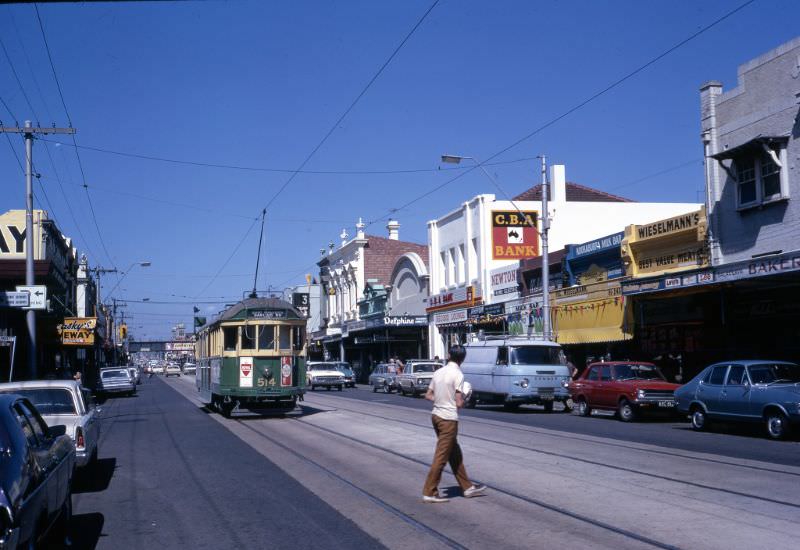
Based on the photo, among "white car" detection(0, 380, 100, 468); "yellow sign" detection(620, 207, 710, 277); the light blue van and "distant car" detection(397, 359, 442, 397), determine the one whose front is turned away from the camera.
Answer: the white car

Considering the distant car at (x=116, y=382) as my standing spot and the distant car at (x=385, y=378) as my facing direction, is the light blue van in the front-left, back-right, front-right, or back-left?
front-right

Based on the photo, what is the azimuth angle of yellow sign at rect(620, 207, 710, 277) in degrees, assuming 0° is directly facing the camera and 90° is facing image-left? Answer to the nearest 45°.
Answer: approximately 45°

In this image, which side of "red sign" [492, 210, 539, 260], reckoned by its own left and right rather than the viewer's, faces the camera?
front

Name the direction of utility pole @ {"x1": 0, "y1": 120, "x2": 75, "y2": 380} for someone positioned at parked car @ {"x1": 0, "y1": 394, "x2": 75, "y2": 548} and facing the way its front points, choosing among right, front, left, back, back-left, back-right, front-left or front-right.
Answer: front-left

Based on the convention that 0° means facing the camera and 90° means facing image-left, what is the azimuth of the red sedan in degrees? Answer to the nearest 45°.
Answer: approximately 315°

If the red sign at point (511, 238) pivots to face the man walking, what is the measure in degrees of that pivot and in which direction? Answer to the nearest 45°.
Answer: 0° — it already faces them

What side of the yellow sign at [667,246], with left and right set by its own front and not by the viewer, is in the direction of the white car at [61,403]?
front

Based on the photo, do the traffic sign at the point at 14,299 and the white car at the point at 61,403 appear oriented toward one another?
yes

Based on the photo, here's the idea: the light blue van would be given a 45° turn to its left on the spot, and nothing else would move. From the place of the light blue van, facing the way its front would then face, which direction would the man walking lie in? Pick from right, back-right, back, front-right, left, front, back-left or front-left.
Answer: right

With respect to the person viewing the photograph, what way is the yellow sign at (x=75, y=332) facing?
facing the viewer

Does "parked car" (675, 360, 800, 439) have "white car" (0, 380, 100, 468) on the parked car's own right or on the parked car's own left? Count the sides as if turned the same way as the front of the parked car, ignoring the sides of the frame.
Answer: on the parked car's own right

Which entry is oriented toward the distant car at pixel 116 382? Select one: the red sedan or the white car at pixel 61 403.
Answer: the white car

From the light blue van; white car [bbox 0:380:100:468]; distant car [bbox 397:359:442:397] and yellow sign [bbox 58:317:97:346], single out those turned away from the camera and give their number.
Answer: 1

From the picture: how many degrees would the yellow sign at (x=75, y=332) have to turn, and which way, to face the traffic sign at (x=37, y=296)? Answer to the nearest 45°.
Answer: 0° — it already faces it

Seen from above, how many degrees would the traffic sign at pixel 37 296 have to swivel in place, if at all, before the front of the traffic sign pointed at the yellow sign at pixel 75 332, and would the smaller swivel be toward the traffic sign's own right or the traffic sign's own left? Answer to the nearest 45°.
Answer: approximately 180°

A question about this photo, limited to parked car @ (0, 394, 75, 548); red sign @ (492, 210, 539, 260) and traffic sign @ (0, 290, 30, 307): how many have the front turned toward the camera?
2

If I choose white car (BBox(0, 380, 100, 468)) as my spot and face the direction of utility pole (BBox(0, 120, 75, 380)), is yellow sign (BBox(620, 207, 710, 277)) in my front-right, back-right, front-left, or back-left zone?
front-right

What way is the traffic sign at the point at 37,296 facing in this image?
toward the camera

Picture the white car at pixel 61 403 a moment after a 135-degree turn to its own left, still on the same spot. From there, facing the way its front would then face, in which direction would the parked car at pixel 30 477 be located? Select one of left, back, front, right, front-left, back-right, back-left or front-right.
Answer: front-left
